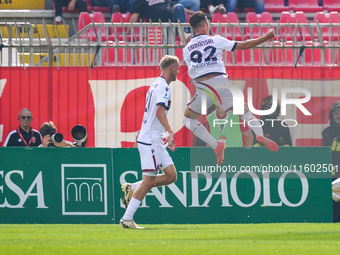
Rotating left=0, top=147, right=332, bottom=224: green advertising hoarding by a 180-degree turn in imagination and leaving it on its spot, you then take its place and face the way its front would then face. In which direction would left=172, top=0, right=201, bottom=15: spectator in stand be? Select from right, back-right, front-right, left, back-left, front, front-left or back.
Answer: front

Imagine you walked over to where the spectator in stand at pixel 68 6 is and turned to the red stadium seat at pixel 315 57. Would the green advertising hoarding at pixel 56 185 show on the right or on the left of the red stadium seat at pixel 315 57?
right

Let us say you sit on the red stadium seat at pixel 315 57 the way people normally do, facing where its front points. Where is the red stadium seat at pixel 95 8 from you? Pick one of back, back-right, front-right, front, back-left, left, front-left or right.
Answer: back-right

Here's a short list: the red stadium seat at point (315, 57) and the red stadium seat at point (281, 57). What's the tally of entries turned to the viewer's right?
0

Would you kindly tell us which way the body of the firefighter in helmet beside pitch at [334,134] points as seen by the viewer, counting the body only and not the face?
toward the camera

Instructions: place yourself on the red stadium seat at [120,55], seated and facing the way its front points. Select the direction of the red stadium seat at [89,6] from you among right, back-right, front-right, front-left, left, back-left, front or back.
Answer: back

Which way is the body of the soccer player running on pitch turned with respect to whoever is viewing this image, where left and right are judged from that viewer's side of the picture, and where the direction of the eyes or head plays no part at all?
facing to the right of the viewer

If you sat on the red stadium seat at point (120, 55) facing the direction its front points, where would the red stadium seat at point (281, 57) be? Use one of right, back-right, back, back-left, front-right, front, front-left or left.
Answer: left

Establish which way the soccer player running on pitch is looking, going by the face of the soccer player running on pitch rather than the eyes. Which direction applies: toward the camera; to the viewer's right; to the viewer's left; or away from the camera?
to the viewer's right

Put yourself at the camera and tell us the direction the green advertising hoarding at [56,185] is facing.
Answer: facing the viewer

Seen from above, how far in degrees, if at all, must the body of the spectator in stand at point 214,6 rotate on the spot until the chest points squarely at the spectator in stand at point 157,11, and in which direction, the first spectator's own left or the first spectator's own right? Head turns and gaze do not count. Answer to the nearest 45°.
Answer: approximately 45° to the first spectator's own right
